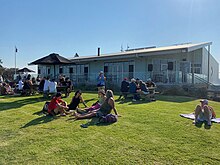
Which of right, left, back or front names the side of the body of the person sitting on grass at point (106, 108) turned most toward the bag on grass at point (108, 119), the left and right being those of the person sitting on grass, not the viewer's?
left

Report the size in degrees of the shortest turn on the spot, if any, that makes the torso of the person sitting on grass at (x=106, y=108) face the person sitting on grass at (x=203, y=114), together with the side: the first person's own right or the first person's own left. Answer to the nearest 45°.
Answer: approximately 180°

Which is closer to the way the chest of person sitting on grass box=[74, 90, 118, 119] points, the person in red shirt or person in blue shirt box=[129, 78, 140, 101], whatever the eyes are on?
the person in red shirt

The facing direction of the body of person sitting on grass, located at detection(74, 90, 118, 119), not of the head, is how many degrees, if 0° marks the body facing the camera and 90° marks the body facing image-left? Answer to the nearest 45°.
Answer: approximately 90°

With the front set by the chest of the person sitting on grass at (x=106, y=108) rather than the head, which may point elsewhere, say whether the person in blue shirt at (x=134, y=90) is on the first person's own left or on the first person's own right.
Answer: on the first person's own right
